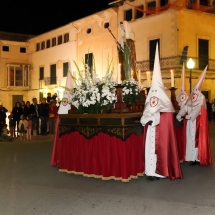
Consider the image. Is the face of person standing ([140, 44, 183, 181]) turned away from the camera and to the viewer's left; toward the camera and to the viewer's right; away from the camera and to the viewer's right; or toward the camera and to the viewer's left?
toward the camera and to the viewer's left

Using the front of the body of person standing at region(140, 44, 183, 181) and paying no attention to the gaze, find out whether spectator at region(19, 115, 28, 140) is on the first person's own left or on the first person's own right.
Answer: on the first person's own right

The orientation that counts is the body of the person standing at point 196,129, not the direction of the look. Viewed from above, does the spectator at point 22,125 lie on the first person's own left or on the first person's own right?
on the first person's own right

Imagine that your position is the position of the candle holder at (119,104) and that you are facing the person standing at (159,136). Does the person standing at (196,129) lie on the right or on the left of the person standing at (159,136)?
left

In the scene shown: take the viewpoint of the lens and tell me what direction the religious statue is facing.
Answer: facing the viewer and to the left of the viewer

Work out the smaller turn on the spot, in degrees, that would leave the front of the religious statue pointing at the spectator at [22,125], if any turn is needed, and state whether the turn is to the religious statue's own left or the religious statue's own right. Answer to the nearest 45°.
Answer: approximately 90° to the religious statue's own right

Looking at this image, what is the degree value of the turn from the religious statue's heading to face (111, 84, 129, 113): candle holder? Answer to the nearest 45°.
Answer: approximately 45° to its left

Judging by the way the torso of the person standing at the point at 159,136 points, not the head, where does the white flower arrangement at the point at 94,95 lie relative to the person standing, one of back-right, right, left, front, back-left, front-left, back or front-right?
front-right
